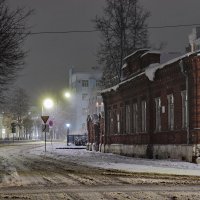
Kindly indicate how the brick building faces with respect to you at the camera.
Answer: facing the viewer and to the left of the viewer
